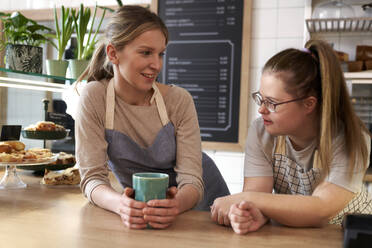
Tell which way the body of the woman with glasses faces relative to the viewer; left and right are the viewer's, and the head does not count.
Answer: facing the viewer and to the left of the viewer

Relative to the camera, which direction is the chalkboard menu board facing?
toward the camera

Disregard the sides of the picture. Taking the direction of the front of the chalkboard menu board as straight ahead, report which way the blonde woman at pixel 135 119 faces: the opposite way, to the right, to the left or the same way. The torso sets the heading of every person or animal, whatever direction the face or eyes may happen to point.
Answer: the same way

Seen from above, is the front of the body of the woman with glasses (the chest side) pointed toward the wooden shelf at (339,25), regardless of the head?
no

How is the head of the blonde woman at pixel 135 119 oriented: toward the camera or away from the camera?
toward the camera

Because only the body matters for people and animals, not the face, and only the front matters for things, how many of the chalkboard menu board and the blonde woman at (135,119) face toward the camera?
2

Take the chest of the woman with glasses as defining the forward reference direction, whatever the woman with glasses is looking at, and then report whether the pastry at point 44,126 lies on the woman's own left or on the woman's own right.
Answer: on the woman's own right

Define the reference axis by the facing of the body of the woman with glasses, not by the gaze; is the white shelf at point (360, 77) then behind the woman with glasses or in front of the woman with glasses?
behind

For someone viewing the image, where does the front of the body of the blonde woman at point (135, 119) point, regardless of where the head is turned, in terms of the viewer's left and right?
facing the viewer
